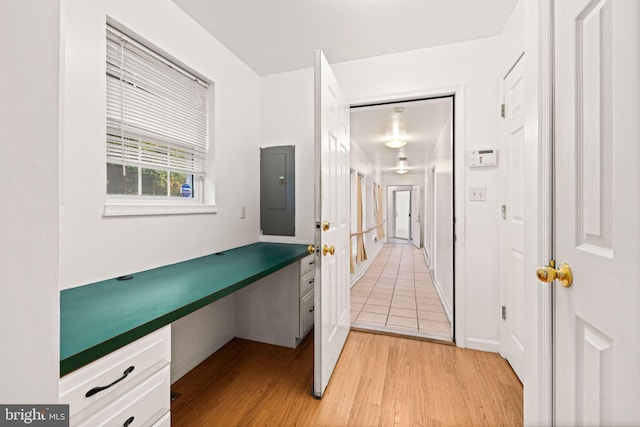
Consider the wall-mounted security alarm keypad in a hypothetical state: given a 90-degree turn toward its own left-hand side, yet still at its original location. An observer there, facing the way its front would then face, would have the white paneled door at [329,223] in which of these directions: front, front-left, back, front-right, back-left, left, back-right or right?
back-right

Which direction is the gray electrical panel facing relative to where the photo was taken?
toward the camera

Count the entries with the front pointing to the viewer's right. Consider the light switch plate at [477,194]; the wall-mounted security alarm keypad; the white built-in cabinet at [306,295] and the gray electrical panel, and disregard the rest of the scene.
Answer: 1

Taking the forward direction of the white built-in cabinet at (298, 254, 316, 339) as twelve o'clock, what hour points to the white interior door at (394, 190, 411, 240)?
The white interior door is roughly at 10 o'clock from the white built-in cabinet.

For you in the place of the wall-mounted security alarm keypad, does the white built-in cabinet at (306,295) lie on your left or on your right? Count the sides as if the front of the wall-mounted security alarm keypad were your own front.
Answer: on your right

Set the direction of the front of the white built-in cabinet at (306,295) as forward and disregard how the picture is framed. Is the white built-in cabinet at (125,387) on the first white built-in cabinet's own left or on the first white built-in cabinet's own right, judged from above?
on the first white built-in cabinet's own right

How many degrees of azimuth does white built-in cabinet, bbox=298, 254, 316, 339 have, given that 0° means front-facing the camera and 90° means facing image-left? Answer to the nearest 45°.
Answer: approximately 270°

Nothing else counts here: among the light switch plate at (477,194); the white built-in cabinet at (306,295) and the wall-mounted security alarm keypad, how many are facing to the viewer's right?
1

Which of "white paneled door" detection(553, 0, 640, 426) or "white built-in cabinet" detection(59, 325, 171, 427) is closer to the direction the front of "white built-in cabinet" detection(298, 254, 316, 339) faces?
the white paneled door

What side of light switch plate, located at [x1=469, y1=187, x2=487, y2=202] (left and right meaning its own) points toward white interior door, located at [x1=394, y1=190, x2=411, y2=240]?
back

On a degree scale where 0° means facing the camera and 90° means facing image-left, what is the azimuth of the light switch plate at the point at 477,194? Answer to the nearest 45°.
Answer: approximately 0°

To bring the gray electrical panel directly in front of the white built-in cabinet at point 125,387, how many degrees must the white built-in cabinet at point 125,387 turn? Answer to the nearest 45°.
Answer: approximately 90° to its left

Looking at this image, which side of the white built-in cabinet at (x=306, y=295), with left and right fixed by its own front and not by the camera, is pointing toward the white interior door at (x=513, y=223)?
front

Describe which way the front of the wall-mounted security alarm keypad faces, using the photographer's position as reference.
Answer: facing the viewer
